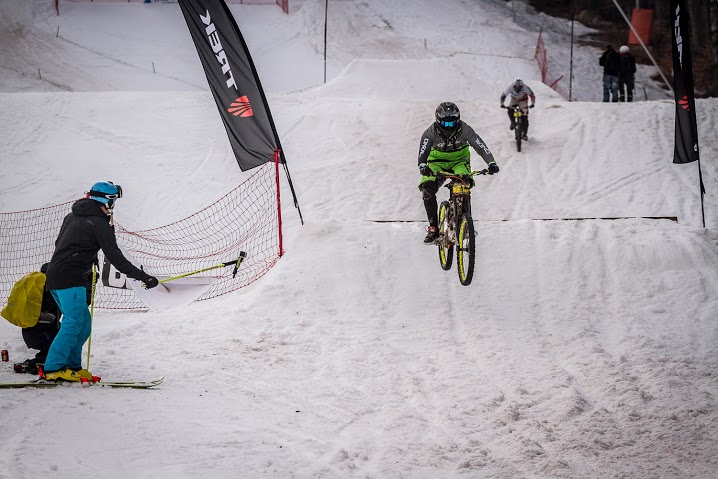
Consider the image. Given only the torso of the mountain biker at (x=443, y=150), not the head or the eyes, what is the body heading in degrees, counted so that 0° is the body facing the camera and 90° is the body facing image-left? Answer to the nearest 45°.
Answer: approximately 0°

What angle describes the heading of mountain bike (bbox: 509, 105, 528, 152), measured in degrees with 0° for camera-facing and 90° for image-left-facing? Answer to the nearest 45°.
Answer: approximately 0°

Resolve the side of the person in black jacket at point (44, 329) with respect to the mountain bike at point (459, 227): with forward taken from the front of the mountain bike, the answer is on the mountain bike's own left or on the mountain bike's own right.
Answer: on the mountain bike's own right

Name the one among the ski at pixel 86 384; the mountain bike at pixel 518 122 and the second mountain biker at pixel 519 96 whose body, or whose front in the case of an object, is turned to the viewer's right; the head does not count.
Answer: the ski

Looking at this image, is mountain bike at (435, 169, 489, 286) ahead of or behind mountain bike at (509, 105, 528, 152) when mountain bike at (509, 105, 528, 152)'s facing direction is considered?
ahead

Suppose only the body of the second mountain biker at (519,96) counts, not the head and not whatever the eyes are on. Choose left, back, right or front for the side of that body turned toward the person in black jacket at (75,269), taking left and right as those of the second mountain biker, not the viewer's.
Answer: front

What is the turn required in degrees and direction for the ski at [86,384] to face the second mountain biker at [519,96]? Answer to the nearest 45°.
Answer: approximately 45° to its left

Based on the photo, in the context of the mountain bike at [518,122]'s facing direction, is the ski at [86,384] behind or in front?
in front

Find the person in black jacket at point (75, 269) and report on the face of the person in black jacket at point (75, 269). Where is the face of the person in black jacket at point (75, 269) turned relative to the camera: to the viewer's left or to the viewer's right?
to the viewer's right

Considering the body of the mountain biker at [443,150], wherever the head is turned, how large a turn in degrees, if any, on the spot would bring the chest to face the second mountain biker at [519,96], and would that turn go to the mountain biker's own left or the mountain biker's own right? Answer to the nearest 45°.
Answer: approximately 180°

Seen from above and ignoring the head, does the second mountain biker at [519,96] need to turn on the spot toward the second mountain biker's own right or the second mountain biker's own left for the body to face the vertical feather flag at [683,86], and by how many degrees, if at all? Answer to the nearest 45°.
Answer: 0° — they already face it

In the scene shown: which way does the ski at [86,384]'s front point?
to the viewer's right

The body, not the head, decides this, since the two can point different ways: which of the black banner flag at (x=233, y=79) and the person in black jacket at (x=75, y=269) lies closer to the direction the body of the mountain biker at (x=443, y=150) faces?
the person in black jacket

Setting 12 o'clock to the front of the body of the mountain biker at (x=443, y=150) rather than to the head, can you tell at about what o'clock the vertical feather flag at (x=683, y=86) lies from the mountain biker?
The vertical feather flag is roughly at 8 o'clock from the mountain biker.
